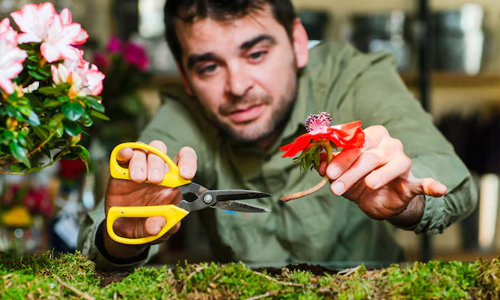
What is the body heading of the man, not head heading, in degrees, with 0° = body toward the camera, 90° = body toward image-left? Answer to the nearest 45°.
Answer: approximately 0°
